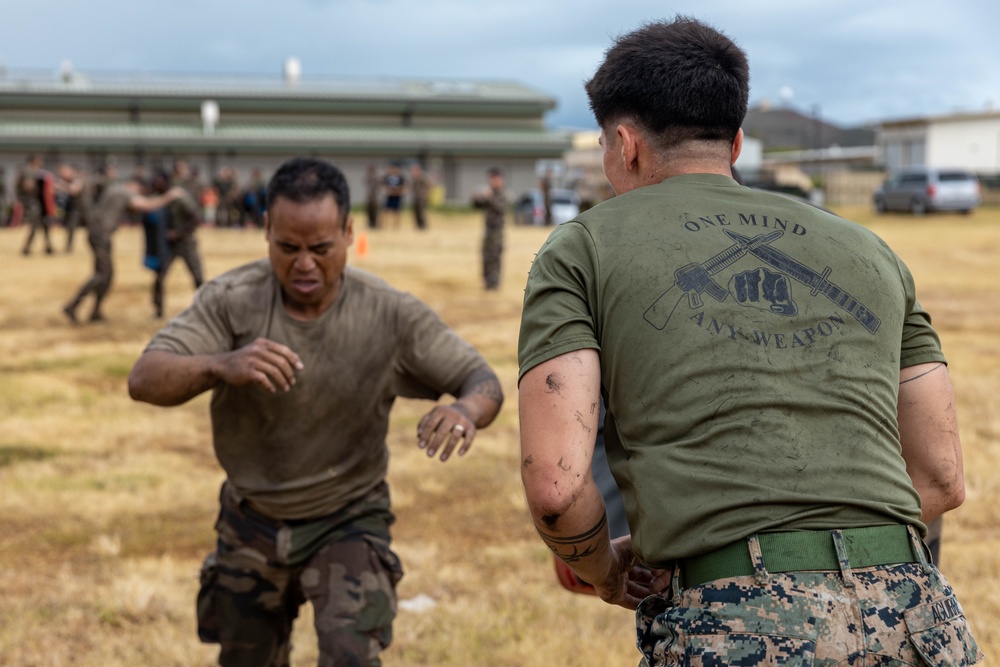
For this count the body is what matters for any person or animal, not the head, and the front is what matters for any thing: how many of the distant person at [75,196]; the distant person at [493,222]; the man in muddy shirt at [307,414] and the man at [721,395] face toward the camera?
2

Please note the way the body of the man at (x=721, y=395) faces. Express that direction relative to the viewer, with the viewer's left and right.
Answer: facing away from the viewer and to the left of the viewer

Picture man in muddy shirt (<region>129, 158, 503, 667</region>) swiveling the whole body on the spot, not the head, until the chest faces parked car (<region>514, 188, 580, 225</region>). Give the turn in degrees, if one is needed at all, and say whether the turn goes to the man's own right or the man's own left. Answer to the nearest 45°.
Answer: approximately 180°

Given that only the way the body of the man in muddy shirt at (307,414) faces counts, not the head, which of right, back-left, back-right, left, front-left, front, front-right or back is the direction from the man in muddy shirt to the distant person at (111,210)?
back

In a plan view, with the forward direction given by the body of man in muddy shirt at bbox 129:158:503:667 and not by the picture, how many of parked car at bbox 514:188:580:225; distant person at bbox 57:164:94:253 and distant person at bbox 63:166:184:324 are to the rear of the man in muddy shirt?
3

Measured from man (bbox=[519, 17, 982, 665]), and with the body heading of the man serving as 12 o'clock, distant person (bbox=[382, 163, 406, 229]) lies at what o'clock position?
The distant person is roughly at 1 o'clock from the man.

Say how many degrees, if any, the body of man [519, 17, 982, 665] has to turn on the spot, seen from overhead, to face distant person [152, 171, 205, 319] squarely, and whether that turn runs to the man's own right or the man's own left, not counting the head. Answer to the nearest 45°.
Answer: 0° — they already face them

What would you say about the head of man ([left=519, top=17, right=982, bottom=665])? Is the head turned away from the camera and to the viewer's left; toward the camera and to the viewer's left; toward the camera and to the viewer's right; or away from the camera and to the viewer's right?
away from the camera and to the viewer's left

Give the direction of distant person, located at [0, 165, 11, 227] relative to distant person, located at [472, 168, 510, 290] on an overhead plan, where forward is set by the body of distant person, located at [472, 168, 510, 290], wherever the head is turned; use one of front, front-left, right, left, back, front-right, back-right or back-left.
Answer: back-right

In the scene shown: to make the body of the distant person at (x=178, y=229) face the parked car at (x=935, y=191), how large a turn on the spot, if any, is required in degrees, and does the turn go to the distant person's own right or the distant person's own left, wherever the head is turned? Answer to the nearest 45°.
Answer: approximately 180°

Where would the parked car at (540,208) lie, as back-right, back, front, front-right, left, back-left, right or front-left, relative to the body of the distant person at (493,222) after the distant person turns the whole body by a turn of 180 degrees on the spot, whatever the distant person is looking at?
front

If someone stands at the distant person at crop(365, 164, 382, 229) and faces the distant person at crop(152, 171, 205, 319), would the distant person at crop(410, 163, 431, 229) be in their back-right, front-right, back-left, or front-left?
back-left
